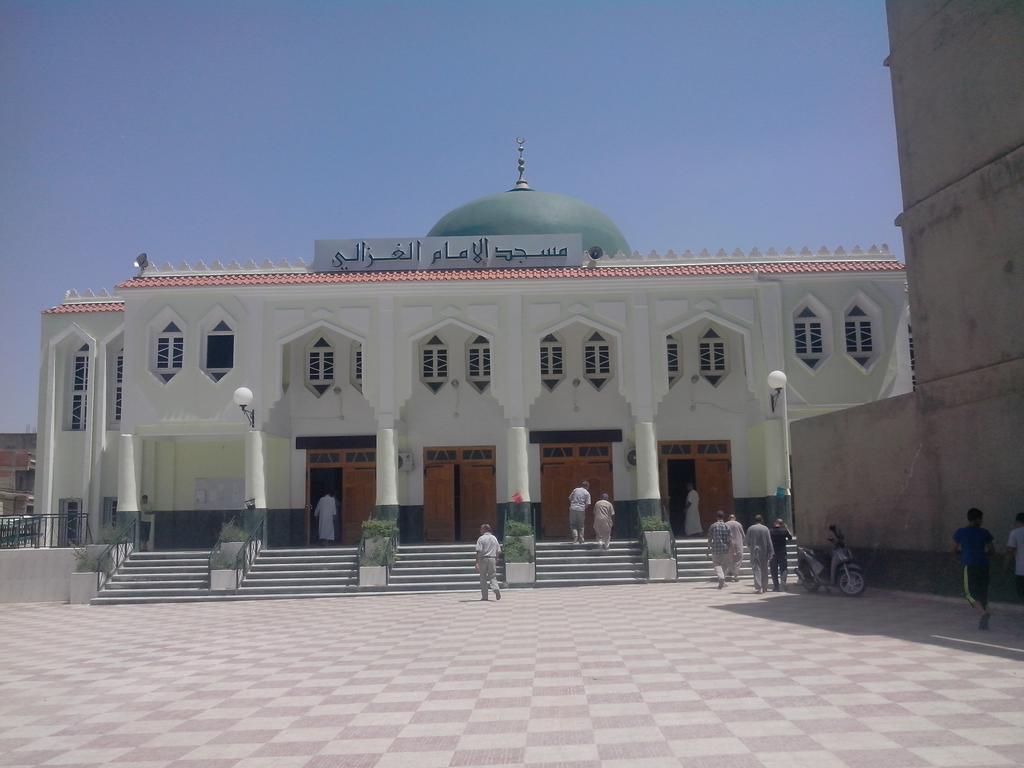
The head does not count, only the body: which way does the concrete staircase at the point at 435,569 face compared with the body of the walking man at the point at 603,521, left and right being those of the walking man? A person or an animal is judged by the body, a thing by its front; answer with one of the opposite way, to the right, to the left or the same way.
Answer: the opposite way

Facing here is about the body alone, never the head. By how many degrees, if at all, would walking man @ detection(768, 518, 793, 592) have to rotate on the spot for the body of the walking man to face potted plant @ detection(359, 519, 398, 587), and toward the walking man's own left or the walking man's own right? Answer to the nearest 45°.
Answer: approximately 90° to the walking man's own left

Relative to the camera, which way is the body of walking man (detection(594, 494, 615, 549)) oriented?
away from the camera

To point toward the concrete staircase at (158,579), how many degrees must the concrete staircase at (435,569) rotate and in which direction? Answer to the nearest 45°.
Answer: approximately 90° to its right

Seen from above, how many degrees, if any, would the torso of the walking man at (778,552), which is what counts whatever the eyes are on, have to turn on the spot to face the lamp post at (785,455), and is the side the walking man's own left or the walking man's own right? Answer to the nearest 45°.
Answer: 0° — they already face it

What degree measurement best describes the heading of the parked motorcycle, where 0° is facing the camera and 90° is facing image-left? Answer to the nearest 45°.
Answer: approximately 315°

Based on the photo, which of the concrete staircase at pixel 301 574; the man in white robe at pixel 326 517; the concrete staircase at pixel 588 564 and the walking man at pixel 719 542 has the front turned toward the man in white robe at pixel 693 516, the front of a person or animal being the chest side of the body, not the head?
the walking man
